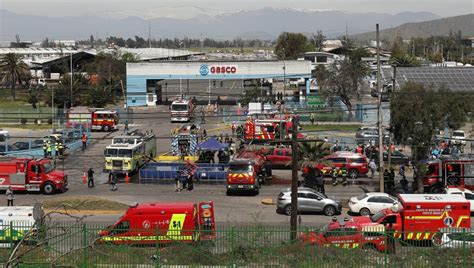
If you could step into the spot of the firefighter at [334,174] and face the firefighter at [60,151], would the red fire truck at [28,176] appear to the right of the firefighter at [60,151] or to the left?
left

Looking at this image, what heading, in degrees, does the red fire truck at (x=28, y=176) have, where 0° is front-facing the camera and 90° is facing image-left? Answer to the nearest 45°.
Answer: approximately 270°

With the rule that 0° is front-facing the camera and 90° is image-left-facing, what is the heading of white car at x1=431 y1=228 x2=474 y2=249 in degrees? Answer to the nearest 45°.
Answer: approximately 90°

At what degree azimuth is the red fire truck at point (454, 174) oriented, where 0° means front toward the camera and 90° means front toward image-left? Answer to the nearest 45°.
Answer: approximately 90°
